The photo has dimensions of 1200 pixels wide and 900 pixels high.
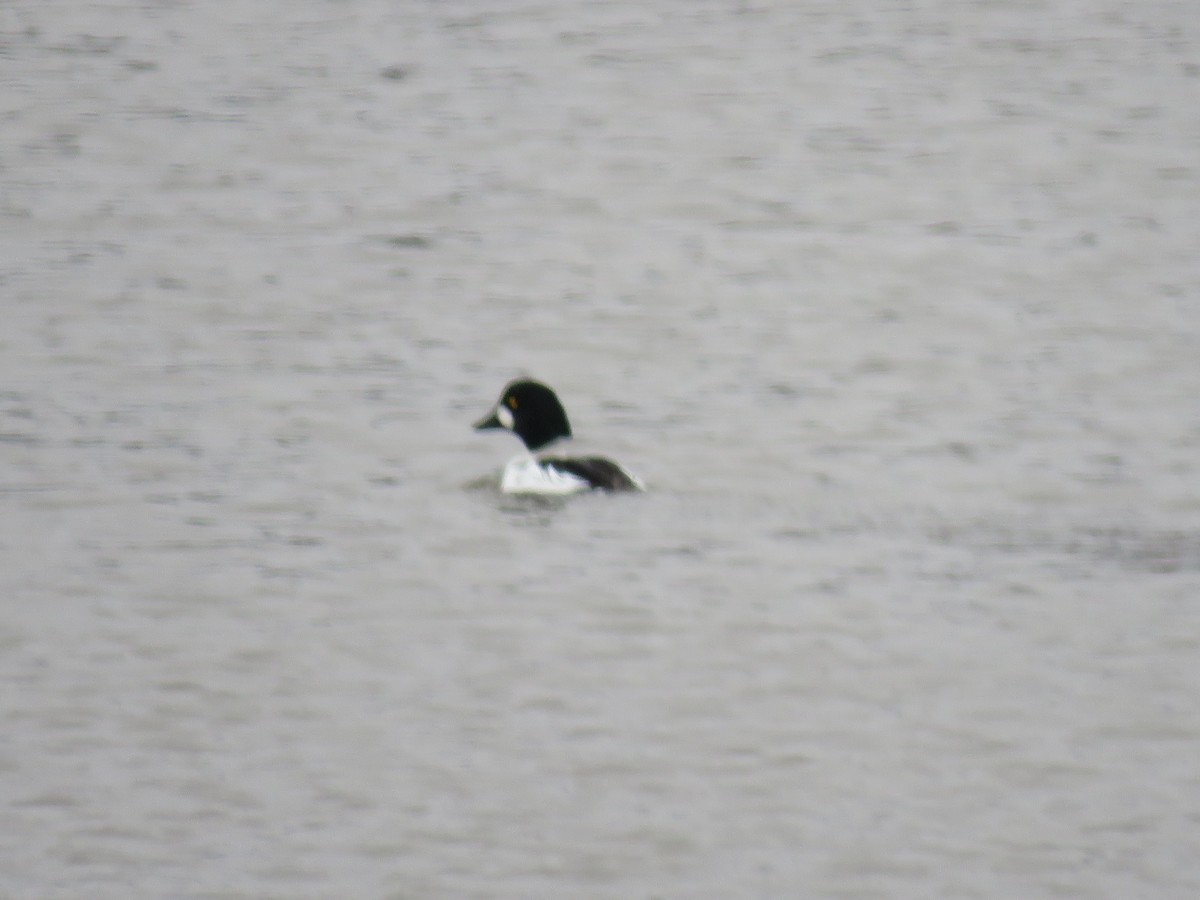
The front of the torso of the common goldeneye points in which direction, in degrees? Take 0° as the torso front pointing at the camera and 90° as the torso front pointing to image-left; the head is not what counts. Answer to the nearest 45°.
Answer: approximately 90°
